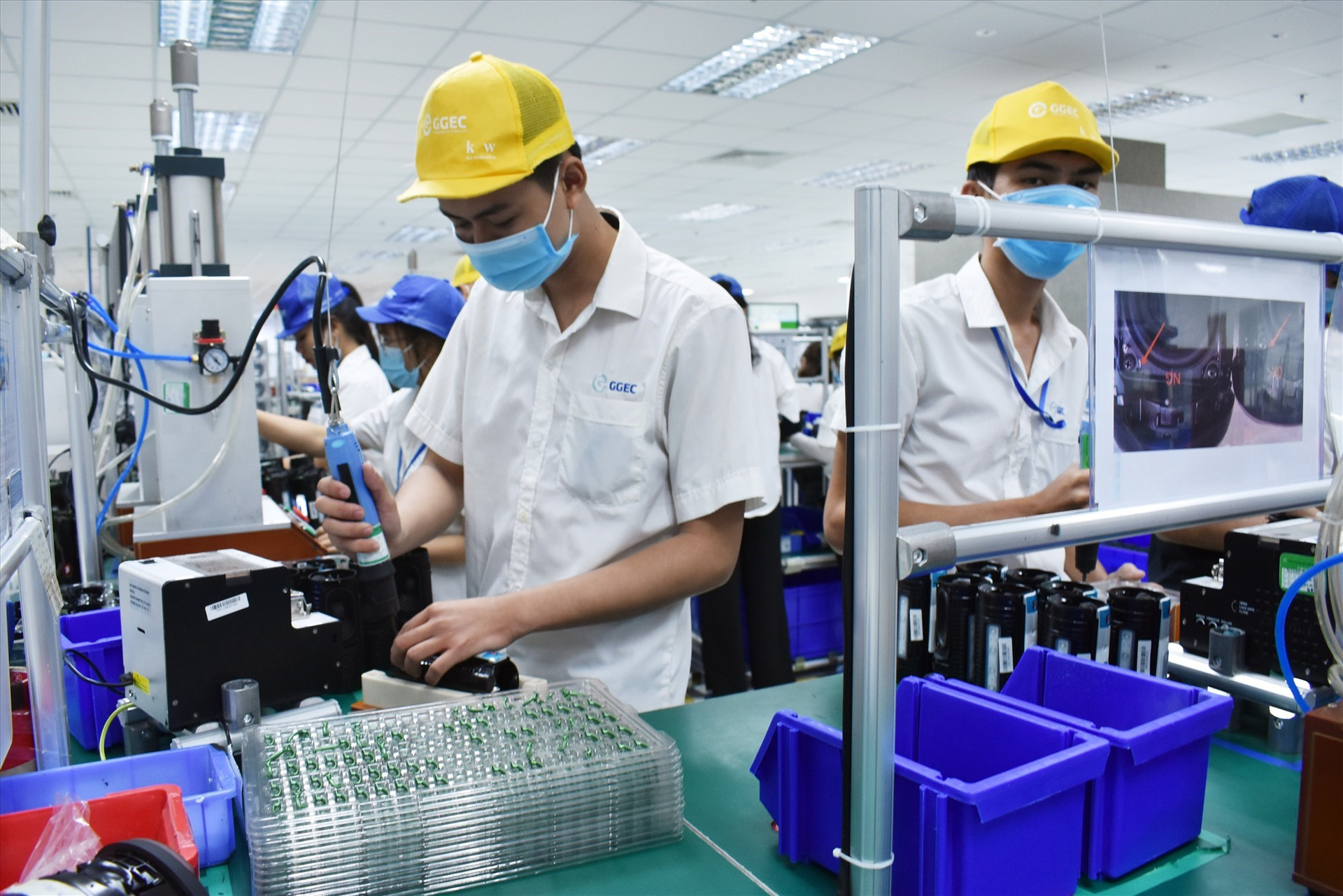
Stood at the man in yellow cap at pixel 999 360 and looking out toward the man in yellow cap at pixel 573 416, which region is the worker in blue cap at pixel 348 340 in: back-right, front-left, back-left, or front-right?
front-right

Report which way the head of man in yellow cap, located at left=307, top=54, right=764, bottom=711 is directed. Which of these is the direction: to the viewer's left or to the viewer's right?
to the viewer's left

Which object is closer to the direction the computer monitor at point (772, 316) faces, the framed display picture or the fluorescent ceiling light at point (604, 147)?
the framed display picture

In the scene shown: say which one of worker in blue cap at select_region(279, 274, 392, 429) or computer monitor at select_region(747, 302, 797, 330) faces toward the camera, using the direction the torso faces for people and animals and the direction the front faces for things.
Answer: the computer monitor

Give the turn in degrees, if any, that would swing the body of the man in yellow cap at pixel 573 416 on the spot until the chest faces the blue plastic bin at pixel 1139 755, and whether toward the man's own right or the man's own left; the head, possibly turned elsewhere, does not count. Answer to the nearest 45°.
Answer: approximately 90° to the man's own left

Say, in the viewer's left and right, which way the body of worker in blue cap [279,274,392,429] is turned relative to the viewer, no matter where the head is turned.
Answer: facing to the left of the viewer

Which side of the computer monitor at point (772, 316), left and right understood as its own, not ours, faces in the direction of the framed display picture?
front

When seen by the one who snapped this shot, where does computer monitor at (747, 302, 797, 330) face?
facing the viewer

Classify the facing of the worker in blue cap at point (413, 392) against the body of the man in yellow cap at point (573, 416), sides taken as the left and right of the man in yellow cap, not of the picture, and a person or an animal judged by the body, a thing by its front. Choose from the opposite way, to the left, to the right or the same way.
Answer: the same way

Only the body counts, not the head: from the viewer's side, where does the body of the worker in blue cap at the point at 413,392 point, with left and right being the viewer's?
facing the viewer and to the left of the viewer

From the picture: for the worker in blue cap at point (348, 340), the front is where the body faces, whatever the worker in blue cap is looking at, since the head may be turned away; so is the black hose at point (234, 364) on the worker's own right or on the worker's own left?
on the worker's own left

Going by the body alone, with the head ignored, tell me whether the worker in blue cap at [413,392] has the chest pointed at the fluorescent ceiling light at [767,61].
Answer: no

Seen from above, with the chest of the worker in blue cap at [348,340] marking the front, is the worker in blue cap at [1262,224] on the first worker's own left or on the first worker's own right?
on the first worker's own left

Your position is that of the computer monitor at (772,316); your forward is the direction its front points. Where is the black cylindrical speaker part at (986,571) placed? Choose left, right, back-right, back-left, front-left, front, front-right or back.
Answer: front

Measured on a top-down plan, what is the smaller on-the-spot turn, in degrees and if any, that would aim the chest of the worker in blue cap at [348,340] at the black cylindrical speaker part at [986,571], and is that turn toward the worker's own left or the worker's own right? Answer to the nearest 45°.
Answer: approximately 90° to the worker's own left

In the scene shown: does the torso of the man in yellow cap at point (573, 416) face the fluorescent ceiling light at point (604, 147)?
no

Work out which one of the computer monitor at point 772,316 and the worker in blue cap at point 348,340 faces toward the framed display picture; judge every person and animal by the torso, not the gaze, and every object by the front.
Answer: the computer monitor
